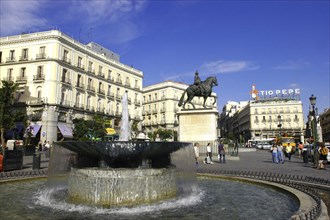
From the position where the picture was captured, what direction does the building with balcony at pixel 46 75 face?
facing the viewer and to the right of the viewer

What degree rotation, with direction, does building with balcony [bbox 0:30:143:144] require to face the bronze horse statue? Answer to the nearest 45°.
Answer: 0° — it already faces it

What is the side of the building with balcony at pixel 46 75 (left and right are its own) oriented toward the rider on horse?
front

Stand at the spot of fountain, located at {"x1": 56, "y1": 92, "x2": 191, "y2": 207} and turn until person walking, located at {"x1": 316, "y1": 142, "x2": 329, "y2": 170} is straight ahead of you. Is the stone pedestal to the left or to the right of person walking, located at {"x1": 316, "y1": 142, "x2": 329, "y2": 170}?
left

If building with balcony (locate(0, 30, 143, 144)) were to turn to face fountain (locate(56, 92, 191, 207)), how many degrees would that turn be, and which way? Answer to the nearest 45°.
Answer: approximately 45° to its right

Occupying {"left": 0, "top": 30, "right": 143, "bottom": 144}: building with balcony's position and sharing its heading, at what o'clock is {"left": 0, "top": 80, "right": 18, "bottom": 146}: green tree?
The green tree is roughly at 2 o'clock from the building with balcony.

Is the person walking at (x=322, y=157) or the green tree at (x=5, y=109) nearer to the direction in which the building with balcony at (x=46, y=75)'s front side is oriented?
the person walking

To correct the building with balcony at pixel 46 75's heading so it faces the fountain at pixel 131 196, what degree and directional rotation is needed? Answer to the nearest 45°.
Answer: approximately 45° to its right
